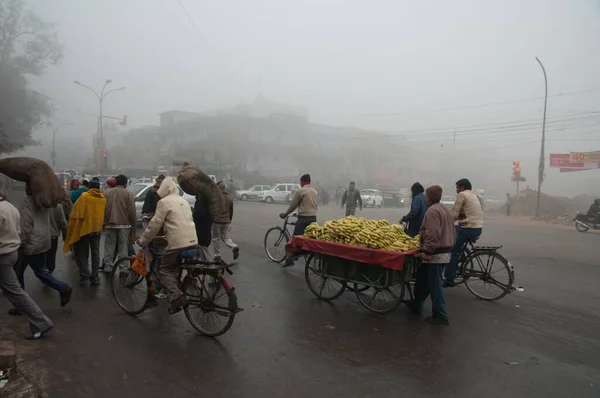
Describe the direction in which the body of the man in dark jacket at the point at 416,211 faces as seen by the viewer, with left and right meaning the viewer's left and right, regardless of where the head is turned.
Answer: facing to the left of the viewer

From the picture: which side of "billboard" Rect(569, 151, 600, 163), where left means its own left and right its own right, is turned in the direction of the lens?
front

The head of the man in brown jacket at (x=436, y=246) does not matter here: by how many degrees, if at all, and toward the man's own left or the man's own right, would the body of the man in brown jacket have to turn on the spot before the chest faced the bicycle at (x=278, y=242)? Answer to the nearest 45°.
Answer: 0° — they already face it

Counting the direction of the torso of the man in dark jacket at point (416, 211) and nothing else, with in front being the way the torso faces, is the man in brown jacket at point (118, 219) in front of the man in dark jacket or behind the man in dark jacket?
in front

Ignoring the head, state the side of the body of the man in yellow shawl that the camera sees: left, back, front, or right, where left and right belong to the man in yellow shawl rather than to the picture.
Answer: back

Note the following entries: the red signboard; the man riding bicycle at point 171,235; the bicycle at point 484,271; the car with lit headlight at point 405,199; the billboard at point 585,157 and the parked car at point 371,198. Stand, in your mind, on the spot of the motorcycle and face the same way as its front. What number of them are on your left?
2

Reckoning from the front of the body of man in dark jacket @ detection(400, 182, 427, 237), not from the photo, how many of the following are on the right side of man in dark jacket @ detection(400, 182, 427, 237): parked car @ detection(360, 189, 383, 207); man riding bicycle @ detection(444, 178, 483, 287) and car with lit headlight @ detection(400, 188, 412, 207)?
2

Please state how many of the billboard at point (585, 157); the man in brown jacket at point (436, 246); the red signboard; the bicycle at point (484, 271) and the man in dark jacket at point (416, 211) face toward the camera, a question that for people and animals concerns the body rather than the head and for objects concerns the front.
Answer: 2

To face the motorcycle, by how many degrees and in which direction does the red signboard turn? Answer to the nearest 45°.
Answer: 0° — it already faces it

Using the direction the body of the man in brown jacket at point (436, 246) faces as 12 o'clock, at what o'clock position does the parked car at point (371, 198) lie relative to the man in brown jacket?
The parked car is roughly at 1 o'clock from the man in brown jacket.

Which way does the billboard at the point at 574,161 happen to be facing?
toward the camera

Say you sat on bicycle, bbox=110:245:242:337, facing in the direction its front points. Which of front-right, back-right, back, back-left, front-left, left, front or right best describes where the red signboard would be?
right

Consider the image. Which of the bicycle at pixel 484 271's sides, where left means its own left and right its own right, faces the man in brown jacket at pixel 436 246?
left
